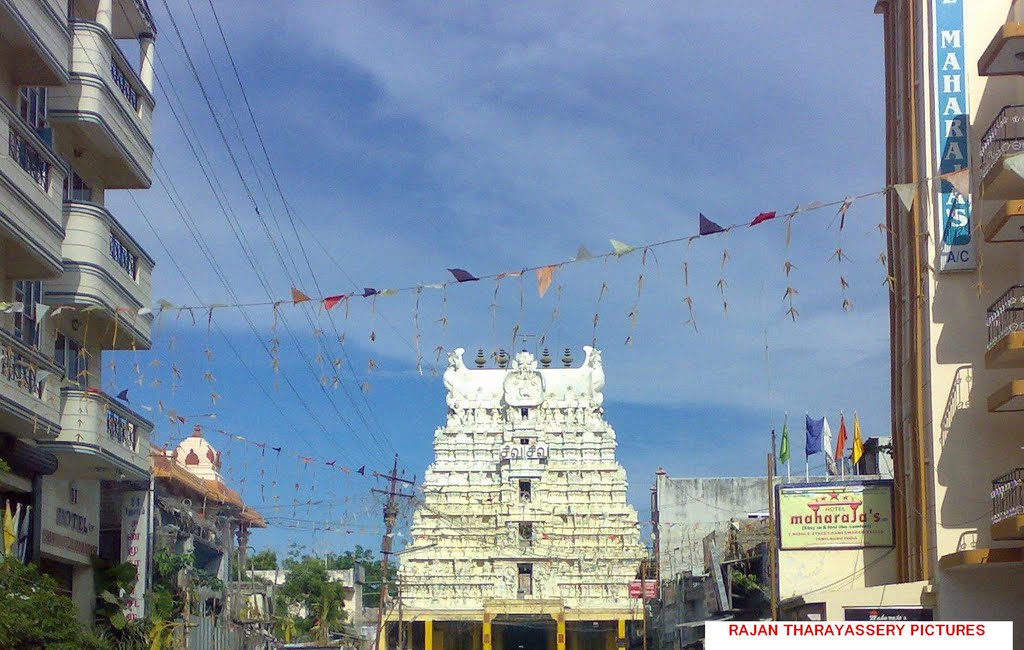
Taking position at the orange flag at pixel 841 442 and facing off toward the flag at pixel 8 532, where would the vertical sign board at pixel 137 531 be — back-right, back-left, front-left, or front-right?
front-right

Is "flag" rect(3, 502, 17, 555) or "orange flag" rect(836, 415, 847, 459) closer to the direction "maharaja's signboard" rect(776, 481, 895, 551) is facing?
the flag

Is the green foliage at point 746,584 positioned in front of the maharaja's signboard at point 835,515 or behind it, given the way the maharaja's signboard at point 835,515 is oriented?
behind

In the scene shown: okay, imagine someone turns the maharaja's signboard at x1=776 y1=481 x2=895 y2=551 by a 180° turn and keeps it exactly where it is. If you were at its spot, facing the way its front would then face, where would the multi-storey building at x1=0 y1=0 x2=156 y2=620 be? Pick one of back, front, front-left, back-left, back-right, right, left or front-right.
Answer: back-left

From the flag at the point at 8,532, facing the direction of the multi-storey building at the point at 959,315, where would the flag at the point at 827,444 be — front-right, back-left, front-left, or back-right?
front-left

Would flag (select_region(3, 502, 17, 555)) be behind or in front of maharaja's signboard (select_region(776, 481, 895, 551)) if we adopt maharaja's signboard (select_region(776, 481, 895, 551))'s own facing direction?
in front

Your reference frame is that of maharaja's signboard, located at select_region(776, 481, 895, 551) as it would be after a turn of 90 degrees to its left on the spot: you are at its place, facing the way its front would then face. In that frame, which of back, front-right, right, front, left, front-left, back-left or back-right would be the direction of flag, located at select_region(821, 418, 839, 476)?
left

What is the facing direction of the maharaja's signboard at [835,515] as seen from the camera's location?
facing the viewer

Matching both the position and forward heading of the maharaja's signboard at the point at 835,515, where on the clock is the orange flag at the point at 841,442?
The orange flag is roughly at 6 o'clock from the maharaja's signboard.
